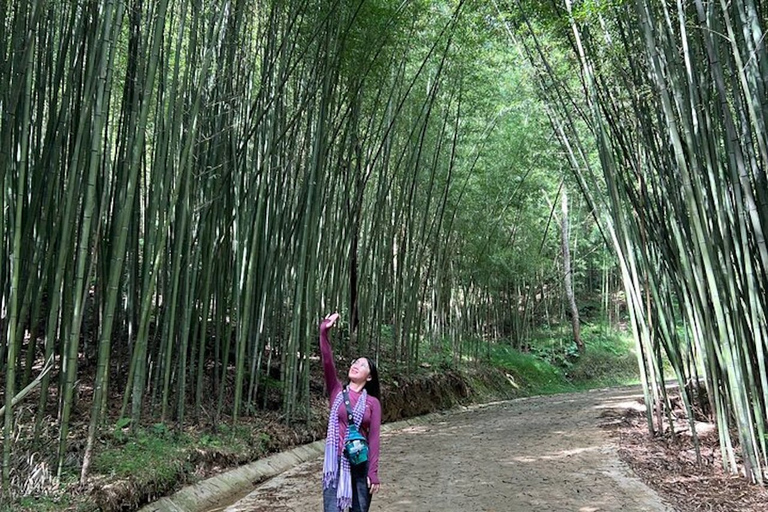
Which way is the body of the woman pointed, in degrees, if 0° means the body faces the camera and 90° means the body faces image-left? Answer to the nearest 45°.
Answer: approximately 45°

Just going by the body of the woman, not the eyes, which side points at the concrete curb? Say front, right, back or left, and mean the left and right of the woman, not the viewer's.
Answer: right
